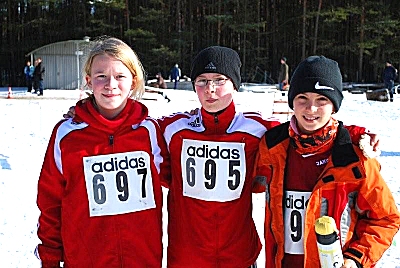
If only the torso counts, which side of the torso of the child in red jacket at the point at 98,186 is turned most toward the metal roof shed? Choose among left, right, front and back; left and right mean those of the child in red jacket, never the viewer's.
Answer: back

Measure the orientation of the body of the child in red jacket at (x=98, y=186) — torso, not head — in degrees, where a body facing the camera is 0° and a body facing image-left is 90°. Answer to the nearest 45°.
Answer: approximately 0°
